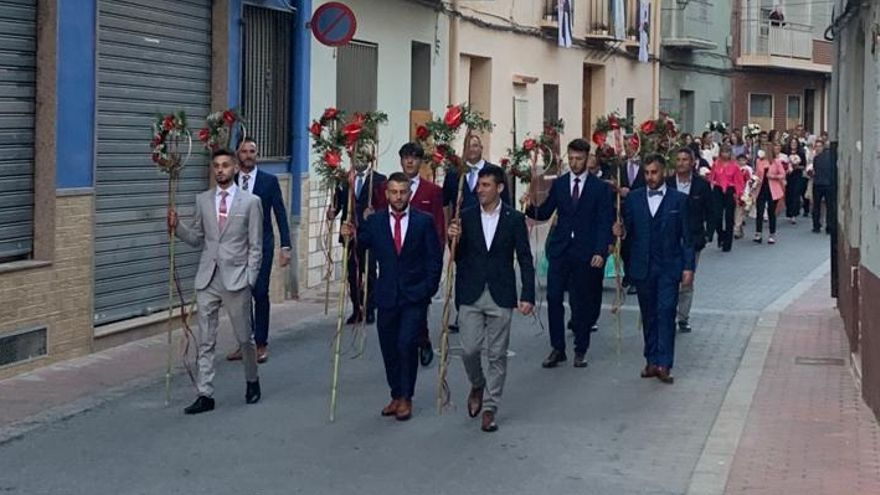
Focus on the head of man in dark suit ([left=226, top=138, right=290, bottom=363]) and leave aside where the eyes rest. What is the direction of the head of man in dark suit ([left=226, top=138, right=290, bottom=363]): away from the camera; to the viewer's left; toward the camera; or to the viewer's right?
toward the camera

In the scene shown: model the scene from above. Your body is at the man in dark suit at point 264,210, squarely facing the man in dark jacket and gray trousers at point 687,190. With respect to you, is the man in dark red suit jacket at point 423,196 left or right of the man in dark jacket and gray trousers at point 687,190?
right

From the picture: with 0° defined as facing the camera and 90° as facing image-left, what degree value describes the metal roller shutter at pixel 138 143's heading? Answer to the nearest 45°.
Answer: approximately 315°

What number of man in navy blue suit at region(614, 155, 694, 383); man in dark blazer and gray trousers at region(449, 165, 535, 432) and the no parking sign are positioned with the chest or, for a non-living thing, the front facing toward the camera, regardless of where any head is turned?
3

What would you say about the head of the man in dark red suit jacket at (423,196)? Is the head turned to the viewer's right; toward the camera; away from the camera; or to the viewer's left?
toward the camera

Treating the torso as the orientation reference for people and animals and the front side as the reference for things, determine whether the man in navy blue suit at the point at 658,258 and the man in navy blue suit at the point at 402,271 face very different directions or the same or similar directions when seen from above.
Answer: same or similar directions

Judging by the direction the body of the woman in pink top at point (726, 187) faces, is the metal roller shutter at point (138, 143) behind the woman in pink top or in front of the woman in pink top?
in front

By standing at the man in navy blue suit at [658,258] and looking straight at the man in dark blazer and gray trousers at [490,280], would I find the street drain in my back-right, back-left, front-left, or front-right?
back-left

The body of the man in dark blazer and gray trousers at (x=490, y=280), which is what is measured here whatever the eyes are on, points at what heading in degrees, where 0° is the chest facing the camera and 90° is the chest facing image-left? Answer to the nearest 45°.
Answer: approximately 0°

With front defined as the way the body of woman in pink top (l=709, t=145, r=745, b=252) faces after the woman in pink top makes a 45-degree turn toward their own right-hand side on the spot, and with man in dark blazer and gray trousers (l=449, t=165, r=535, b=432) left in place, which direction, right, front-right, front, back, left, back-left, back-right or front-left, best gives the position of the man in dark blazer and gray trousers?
front-left

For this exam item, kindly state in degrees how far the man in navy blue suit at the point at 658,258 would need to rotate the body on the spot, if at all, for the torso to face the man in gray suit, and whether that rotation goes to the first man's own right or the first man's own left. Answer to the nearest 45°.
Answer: approximately 45° to the first man's own right

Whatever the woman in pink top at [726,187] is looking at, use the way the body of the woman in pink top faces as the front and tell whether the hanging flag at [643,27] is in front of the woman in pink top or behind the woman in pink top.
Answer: behind

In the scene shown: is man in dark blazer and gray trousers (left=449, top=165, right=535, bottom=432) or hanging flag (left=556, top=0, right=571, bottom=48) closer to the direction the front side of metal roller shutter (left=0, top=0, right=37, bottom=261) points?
the man in dark blazer and gray trousers

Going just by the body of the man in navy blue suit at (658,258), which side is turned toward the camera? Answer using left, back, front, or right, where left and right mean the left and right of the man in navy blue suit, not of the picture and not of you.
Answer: front

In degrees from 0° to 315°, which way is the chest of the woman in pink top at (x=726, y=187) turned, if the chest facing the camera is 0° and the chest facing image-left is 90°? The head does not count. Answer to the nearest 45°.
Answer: approximately 0°
